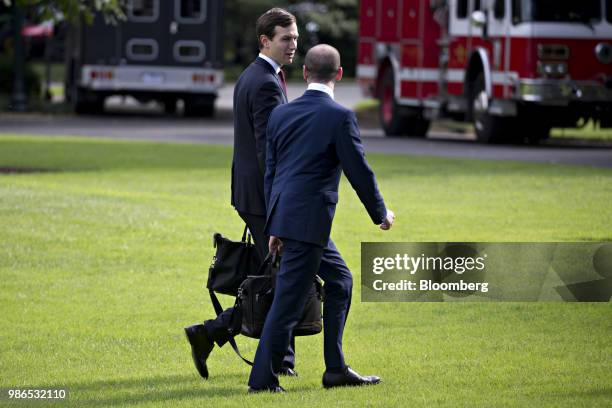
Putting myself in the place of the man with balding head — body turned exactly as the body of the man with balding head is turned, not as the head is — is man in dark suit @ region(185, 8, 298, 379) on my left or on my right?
on my left

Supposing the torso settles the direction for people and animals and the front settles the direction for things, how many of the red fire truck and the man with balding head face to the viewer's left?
0

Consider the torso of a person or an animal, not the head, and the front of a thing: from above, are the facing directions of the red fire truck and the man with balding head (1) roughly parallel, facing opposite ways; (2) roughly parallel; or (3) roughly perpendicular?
roughly perpendicular

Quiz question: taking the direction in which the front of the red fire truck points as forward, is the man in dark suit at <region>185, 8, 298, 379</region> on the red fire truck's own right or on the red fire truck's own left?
on the red fire truck's own right

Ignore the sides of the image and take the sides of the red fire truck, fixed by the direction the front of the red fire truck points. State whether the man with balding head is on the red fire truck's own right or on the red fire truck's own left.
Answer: on the red fire truck's own right

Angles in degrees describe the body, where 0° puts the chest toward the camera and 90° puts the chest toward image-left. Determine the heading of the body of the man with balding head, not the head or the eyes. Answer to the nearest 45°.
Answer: approximately 225°

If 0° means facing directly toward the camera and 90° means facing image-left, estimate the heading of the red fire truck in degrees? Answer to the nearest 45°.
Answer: approximately 315°

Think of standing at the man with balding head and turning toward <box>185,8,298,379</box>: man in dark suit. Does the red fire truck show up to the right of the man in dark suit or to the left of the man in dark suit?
right
